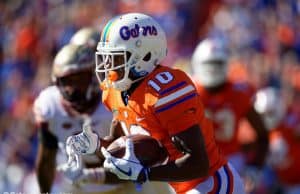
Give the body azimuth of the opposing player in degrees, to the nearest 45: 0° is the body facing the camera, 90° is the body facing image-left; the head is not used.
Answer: approximately 0°

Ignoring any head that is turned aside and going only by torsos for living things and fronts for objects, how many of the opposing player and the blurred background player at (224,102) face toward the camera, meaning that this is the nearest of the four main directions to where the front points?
2

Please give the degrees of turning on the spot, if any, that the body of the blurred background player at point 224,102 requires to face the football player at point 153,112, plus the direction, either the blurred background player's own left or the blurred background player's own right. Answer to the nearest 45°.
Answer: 0° — they already face them

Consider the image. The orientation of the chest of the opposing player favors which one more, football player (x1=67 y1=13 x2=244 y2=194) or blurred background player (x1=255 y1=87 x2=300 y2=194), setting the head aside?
the football player

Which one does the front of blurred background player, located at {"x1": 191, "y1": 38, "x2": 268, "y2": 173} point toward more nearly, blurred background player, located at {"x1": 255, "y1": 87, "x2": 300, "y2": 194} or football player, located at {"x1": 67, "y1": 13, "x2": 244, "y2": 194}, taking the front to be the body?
the football player

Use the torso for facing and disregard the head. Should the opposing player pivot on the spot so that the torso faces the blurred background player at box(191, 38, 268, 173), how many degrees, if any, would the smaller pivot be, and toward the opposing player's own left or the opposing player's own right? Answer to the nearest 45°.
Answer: approximately 135° to the opposing player's own left

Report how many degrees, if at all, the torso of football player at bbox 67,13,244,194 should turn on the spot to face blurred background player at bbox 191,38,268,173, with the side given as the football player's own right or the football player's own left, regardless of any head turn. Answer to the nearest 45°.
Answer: approximately 135° to the football player's own right

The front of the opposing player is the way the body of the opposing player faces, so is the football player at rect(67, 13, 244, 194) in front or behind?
in front

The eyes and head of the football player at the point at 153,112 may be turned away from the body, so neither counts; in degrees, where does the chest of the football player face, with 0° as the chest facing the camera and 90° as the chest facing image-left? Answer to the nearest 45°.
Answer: approximately 45°
